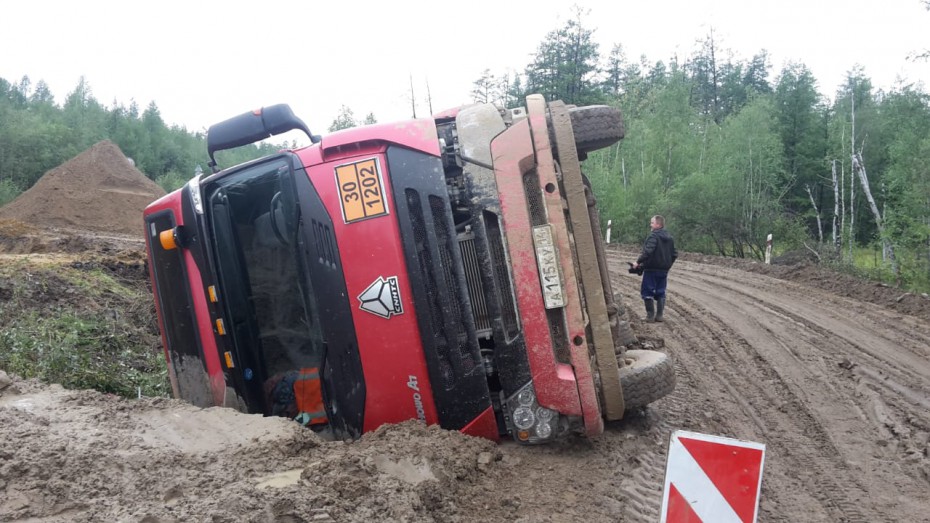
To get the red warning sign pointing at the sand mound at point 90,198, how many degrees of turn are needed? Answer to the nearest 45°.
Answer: approximately 135° to its right

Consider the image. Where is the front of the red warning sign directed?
toward the camera

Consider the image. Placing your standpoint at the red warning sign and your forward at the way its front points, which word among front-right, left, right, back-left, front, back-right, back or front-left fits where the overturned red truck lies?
back-right

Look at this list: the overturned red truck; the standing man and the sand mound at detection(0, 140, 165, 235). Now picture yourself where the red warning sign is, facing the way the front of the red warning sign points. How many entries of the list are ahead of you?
0

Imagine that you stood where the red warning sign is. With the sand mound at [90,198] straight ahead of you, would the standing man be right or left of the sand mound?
right

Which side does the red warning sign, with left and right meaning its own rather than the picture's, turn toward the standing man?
back
